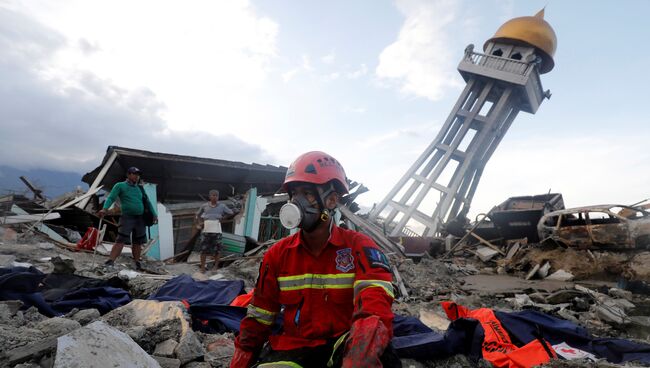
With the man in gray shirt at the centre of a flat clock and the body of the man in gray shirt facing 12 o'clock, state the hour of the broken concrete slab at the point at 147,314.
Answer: The broken concrete slab is roughly at 12 o'clock from the man in gray shirt.

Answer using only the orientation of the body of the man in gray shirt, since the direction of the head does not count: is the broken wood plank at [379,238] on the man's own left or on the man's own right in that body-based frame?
on the man's own left

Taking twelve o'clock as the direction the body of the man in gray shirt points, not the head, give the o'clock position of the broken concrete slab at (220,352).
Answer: The broken concrete slab is roughly at 12 o'clock from the man in gray shirt.

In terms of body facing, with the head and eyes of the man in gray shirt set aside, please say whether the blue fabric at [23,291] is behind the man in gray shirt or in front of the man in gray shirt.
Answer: in front

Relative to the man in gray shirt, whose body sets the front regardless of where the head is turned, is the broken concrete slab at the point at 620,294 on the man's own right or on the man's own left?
on the man's own left

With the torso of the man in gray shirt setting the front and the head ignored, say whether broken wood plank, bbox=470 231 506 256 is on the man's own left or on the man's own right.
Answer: on the man's own left

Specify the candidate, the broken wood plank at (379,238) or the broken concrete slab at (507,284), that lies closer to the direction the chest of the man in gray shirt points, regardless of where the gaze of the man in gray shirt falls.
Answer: the broken concrete slab

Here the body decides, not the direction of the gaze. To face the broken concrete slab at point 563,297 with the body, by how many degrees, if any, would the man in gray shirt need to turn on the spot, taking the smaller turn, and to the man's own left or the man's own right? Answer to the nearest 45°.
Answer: approximately 45° to the man's own left

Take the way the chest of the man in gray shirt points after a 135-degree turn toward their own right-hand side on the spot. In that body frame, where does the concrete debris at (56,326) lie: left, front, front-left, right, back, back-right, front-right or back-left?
back-left

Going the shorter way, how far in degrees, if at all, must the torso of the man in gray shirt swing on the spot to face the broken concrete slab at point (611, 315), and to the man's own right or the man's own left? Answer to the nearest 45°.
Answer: approximately 45° to the man's own left

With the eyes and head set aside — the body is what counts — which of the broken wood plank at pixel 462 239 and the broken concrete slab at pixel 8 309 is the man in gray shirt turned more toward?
the broken concrete slab

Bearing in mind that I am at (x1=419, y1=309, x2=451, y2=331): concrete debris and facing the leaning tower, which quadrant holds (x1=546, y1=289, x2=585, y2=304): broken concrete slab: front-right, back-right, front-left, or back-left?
front-right

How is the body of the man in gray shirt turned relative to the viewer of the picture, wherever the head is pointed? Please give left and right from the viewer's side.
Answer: facing the viewer

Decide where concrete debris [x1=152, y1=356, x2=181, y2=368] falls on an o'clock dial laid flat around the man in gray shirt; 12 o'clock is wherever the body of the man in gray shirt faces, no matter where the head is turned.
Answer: The concrete debris is roughly at 12 o'clock from the man in gray shirt.

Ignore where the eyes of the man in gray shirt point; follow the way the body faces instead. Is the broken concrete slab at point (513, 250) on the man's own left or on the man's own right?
on the man's own left

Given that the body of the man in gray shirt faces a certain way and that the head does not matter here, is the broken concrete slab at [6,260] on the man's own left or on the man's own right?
on the man's own right

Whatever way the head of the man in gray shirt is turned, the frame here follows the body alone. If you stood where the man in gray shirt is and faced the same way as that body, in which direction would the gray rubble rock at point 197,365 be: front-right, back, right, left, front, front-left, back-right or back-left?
front

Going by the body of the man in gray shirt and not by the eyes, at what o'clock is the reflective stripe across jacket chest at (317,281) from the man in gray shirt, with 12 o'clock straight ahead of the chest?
The reflective stripe across jacket chest is roughly at 12 o'clock from the man in gray shirt.

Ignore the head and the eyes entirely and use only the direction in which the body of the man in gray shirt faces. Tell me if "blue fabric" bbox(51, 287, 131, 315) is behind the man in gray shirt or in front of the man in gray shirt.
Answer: in front

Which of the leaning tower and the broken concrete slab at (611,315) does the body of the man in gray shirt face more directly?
the broken concrete slab

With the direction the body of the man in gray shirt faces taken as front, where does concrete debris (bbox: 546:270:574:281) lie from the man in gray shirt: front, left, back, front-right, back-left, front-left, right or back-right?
left
